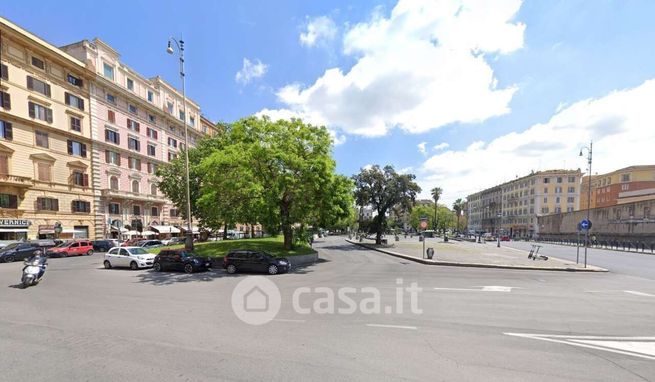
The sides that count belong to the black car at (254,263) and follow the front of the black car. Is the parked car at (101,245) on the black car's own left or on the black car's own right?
on the black car's own left

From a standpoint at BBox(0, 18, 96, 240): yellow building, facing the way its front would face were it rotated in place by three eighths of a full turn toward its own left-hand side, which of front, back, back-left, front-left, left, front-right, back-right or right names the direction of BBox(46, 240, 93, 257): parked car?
back

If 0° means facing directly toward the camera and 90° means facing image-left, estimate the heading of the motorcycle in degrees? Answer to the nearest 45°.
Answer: approximately 45°

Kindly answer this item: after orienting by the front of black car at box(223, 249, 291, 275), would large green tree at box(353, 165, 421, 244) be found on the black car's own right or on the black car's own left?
on the black car's own left

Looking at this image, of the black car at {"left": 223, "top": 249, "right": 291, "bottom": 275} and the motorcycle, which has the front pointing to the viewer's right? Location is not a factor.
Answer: the black car

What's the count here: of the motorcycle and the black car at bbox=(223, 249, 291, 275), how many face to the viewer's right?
1

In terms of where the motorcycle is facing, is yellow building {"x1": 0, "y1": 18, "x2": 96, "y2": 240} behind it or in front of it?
behind

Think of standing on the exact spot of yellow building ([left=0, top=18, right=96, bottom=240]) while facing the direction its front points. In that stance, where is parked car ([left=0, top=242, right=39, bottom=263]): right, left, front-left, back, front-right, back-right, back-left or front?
front-right

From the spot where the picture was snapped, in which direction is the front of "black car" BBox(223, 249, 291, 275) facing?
facing to the right of the viewer
